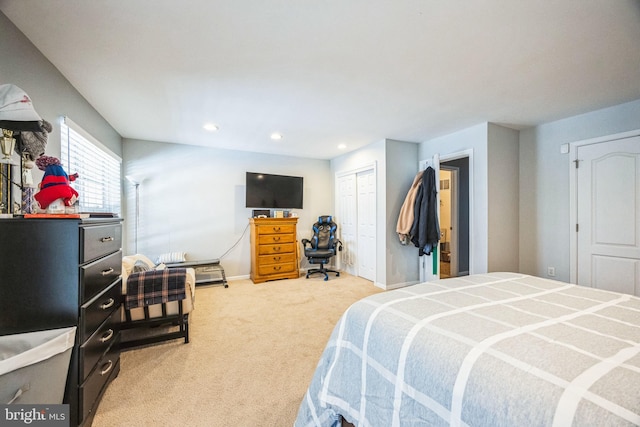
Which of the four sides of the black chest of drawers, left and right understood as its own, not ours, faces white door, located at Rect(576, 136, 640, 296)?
front

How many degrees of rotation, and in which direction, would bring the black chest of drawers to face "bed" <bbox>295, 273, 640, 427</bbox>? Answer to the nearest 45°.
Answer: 0° — it already faces it

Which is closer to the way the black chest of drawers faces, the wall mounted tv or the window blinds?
the wall mounted tv

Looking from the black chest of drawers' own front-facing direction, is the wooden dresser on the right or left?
on its left

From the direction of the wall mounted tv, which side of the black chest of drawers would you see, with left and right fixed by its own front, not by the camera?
left

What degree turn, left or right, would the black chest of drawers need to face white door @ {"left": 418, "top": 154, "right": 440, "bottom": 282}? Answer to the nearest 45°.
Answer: approximately 45° to its left

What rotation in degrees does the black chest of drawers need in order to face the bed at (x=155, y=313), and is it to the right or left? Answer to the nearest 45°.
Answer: approximately 90° to its left

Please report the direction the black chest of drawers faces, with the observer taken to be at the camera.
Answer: facing the viewer and to the right of the viewer

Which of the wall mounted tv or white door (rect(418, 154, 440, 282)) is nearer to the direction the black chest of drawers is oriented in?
the white door

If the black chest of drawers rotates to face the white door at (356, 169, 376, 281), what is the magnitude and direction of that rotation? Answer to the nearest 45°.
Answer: approximately 45° to its left
